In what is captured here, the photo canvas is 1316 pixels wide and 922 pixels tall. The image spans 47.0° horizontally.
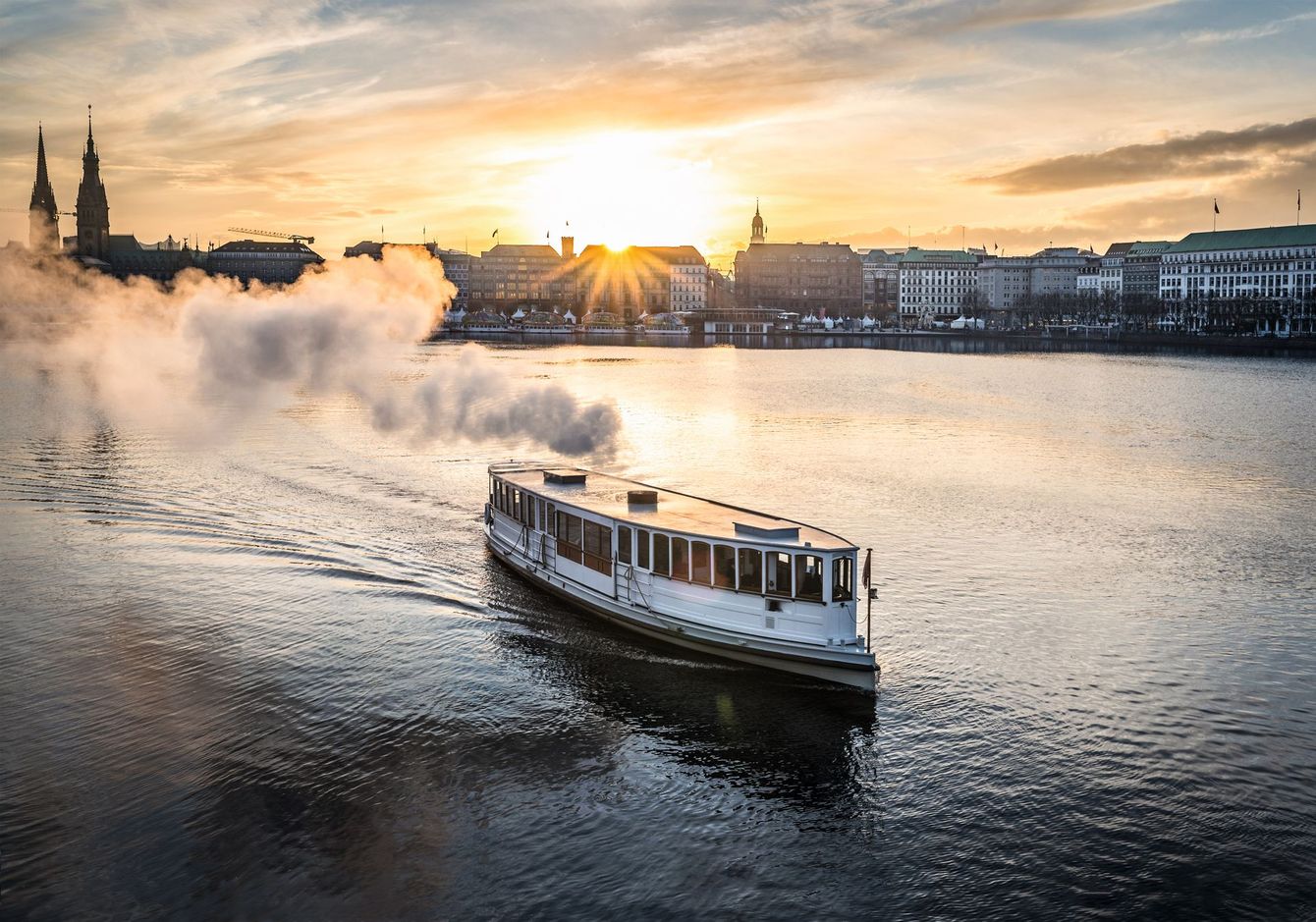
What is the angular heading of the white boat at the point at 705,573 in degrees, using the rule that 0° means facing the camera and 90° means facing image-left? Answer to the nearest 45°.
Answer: approximately 315°
